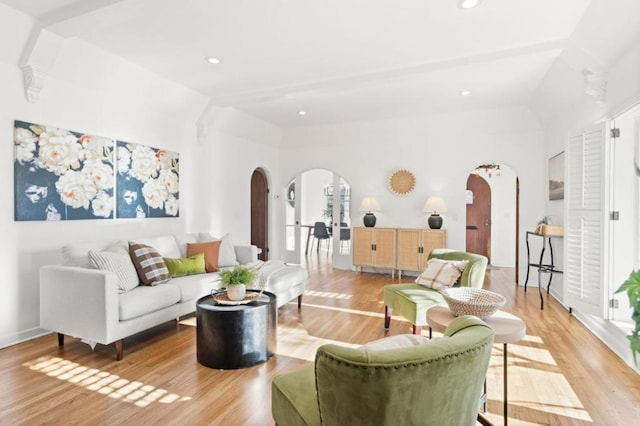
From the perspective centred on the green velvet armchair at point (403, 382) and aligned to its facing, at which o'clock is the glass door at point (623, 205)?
The glass door is roughly at 3 o'clock from the green velvet armchair.

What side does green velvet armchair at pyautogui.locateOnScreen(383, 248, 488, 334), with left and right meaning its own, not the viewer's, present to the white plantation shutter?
back

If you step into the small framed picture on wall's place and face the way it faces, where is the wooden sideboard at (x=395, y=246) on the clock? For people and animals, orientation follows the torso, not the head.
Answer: The wooden sideboard is roughly at 12 o'clock from the small framed picture on wall.

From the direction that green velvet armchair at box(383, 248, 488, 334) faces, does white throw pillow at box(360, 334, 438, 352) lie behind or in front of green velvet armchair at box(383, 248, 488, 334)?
in front

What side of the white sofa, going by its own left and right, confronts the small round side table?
front

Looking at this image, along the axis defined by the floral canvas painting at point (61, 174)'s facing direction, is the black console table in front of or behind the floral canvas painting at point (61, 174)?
in front

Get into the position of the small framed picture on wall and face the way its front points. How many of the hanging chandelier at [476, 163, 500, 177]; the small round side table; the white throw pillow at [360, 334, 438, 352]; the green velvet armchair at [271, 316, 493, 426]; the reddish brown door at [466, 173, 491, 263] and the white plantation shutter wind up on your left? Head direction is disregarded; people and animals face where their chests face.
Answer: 4

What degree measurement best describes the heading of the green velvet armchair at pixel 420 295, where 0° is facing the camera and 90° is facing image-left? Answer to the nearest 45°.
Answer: approximately 45°

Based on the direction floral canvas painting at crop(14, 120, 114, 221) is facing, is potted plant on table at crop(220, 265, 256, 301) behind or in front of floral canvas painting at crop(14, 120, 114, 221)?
in front

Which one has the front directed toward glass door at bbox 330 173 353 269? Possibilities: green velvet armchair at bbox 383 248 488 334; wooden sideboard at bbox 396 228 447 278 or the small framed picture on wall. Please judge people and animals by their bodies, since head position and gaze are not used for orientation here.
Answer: the small framed picture on wall

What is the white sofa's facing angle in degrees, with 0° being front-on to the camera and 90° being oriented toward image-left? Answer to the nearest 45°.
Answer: approximately 315°

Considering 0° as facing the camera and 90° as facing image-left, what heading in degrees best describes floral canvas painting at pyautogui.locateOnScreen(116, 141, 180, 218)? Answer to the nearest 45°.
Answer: approximately 315°

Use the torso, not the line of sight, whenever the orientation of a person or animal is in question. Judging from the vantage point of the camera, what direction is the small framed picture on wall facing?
facing to the left of the viewer
